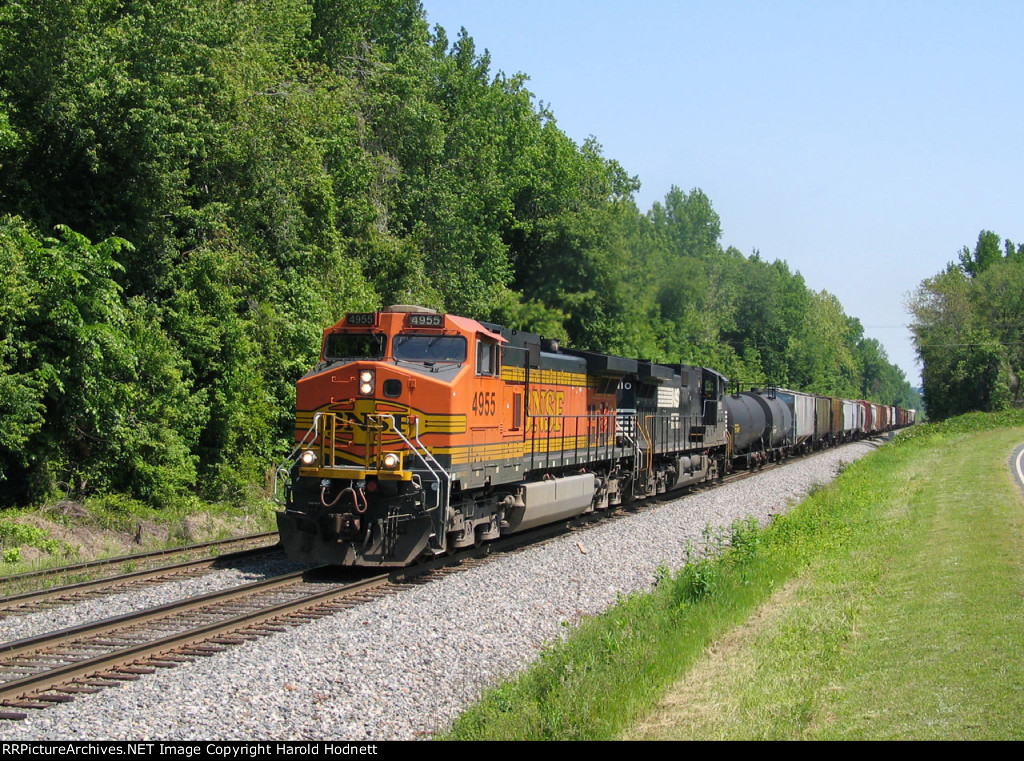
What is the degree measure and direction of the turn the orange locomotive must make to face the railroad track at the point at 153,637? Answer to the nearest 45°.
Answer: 0° — it already faces it

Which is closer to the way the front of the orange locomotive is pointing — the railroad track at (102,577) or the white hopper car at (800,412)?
the railroad track

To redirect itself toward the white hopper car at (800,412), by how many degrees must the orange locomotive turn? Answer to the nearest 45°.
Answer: approximately 180°

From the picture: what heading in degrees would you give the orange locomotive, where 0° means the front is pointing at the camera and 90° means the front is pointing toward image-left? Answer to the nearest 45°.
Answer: approximately 45°

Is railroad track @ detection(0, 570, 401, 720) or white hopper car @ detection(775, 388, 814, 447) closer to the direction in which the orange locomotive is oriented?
the railroad track

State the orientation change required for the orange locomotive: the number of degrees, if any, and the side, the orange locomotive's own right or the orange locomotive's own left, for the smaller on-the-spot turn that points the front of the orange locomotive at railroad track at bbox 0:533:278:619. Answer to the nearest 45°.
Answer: approximately 45° to the orange locomotive's own right
